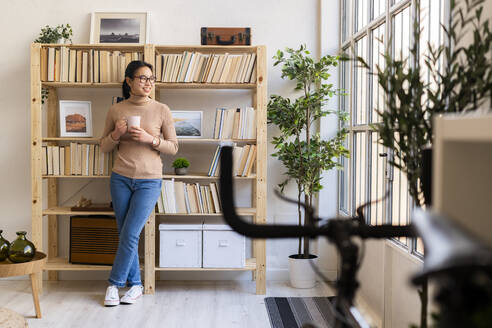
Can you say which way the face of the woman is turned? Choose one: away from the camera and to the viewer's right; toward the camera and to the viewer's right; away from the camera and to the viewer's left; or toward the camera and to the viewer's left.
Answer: toward the camera and to the viewer's right

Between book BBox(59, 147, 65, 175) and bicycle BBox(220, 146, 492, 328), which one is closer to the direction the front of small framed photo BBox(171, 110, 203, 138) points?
the bicycle

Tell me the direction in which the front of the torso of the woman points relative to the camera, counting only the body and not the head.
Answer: toward the camera

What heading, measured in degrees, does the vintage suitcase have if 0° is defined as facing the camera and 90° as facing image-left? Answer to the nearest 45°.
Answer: approximately 0°

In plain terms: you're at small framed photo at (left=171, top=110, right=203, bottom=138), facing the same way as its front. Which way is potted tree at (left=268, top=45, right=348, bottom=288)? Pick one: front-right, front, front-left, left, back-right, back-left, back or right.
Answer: left

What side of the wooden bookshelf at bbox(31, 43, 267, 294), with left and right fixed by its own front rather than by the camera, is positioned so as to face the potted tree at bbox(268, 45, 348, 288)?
left

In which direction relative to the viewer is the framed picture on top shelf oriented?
toward the camera
